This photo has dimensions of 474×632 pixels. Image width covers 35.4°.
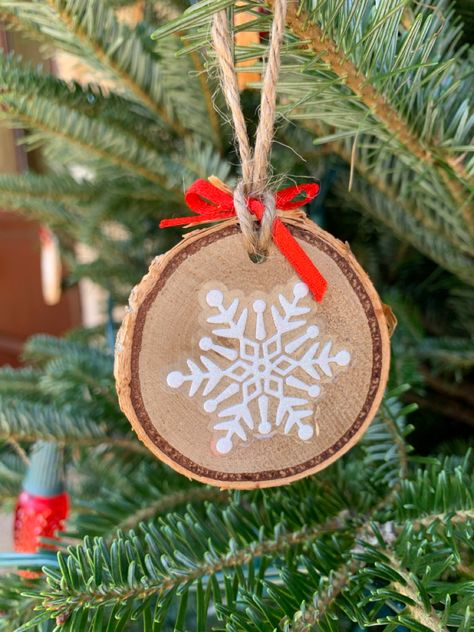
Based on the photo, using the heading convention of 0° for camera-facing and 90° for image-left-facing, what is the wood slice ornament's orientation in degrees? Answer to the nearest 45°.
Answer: approximately 0°
